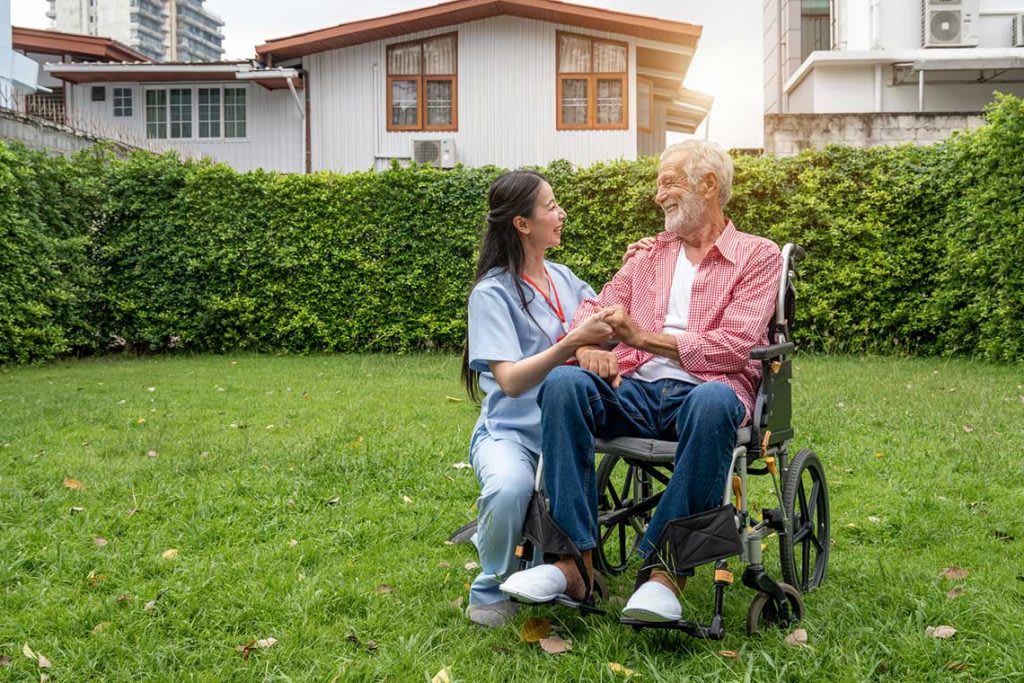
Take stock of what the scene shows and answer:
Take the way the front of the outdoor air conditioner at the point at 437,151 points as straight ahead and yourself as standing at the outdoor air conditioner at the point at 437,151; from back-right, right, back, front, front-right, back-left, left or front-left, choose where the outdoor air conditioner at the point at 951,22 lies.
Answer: left

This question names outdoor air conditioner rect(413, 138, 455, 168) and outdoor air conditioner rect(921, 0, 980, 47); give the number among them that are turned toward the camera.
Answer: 2

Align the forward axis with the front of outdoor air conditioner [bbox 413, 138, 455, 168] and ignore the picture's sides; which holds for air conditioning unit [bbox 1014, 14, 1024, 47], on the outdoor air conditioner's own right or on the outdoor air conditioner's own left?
on the outdoor air conditioner's own left

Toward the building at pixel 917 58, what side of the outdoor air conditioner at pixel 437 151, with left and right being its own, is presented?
left

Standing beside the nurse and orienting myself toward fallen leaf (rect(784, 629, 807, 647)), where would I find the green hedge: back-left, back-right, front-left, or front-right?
back-left

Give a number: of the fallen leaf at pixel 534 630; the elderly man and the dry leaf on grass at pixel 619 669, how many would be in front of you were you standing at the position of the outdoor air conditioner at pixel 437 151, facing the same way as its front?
3

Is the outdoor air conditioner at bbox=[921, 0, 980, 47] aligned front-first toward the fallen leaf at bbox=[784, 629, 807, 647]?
yes

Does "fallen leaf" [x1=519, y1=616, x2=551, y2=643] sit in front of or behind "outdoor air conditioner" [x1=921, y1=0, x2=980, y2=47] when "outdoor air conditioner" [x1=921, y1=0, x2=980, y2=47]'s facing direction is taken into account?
in front

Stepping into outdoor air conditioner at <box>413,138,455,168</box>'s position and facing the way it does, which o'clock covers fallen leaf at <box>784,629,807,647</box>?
The fallen leaf is roughly at 12 o'clock from the outdoor air conditioner.

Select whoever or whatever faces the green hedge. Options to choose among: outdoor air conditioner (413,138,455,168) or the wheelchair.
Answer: the outdoor air conditioner

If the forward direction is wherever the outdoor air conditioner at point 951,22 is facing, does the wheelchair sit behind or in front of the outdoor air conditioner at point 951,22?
in front

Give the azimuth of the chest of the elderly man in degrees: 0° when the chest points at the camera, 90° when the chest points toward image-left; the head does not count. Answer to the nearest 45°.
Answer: approximately 45°

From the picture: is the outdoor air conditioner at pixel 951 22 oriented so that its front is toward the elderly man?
yes

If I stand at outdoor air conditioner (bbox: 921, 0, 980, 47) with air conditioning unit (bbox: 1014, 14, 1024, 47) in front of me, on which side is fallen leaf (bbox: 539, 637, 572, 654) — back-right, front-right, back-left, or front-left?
back-right

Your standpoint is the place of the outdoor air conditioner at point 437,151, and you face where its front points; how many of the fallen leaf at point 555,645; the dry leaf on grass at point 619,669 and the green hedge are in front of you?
3

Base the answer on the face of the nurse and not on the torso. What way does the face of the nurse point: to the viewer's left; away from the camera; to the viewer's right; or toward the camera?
to the viewer's right
